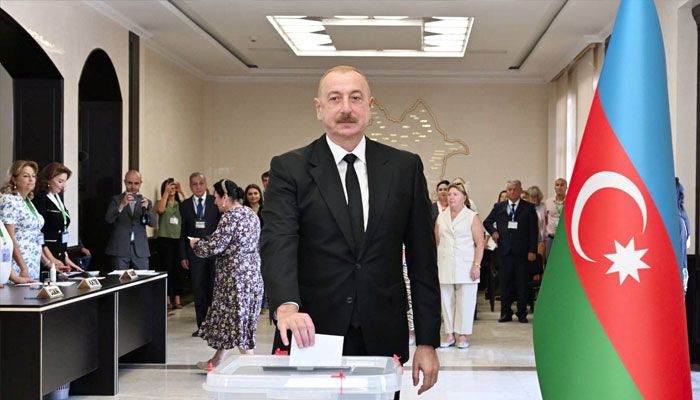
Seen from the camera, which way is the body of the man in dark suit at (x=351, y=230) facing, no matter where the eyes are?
toward the camera

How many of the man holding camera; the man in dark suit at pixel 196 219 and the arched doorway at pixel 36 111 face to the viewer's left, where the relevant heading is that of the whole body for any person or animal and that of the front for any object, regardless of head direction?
0

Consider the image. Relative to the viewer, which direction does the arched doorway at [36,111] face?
to the viewer's right

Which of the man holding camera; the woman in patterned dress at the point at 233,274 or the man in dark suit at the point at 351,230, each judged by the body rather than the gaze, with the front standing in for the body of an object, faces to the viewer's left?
the woman in patterned dress

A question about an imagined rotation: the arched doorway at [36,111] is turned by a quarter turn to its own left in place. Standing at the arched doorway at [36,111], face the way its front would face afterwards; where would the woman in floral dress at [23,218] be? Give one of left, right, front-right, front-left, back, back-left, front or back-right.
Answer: back

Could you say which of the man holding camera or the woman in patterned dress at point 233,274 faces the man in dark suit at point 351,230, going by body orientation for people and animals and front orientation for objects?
the man holding camera

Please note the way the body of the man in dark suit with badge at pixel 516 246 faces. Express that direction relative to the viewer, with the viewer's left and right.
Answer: facing the viewer

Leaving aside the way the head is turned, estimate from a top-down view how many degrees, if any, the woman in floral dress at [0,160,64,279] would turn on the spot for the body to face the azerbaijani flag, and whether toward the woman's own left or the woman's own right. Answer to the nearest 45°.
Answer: approximately 45° to the woman's own right

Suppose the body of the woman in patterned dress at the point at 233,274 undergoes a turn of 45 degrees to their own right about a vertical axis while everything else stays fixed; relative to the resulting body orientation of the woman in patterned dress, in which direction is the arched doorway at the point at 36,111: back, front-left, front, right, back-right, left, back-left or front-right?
front

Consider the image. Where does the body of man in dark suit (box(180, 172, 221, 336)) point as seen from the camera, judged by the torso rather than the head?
toward the camera

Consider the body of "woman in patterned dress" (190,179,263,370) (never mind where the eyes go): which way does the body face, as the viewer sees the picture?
to the viewer's left

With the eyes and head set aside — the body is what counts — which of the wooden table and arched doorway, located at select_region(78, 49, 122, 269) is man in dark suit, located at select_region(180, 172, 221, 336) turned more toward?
the wooden table
